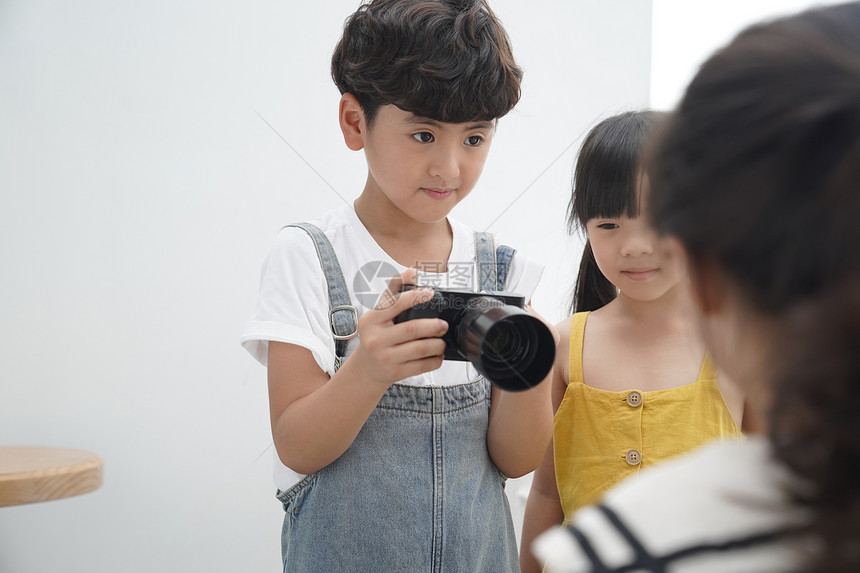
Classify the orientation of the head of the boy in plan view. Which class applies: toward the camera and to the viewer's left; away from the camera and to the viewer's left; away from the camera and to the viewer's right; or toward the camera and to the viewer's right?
toward the camera and to the viewer's right

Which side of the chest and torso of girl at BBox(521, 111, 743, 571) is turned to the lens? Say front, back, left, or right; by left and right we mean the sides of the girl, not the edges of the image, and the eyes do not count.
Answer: front
